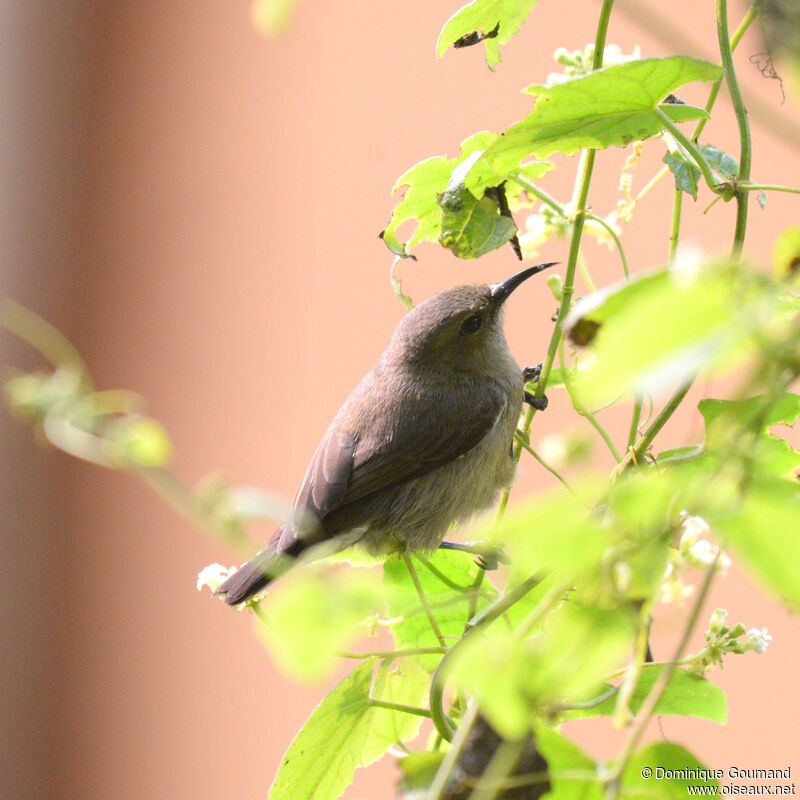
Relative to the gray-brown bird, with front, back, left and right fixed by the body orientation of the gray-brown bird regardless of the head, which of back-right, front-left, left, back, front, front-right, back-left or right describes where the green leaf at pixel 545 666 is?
right

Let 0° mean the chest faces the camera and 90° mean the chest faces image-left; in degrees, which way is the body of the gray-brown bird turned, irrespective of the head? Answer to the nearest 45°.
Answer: approximately 270°

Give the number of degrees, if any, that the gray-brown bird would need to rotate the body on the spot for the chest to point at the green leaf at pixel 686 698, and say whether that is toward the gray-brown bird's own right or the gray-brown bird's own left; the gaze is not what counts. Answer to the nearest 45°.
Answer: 0° — it already faces it

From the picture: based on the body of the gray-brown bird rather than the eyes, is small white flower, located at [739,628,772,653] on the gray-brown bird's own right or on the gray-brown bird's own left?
on the gray-brown bird's own right

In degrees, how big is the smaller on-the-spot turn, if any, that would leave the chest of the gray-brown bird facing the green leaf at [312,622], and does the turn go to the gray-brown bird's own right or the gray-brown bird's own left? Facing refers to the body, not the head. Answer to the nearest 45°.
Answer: approximately 90° to the gray-brown bird's own right
